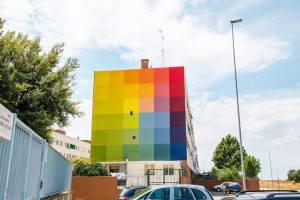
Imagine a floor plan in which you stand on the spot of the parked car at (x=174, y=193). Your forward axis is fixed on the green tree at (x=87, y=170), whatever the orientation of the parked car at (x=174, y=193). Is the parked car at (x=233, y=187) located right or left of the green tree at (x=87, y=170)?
right

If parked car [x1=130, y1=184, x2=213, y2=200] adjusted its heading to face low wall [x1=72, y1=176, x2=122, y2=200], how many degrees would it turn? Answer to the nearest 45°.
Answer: approximately 45° to its right

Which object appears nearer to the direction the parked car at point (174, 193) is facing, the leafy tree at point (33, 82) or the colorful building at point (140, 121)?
the leafy tree

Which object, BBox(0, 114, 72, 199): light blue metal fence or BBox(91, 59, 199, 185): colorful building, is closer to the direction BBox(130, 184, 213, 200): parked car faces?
the light blue metal fence

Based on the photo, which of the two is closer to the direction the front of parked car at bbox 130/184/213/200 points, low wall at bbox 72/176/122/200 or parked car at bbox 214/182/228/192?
the low wall

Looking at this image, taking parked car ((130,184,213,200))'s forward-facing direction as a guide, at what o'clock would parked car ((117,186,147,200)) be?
parked car ((117,186,147,200)) is roughly at 2 o'clock from parked car ((130,184,213,200)).
